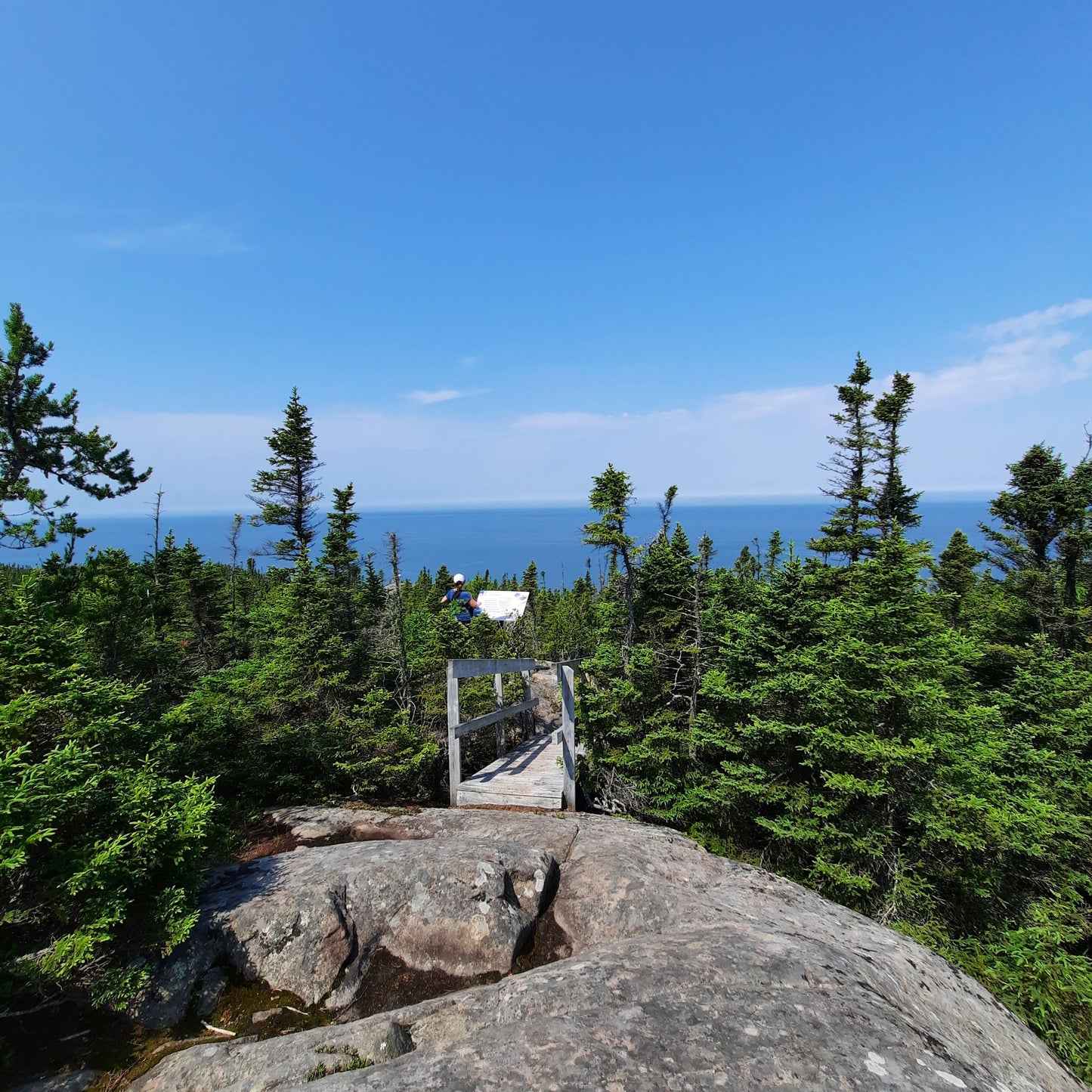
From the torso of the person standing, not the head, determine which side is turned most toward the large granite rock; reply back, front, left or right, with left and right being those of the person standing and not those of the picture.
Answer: back

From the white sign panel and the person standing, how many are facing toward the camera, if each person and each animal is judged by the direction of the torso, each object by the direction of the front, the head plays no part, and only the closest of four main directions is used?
1

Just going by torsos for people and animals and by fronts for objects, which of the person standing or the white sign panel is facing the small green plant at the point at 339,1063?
the white sign panel

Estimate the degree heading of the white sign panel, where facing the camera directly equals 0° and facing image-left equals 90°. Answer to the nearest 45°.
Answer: approximately 0°

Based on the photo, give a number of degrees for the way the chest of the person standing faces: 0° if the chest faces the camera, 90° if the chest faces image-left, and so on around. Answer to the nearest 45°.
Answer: approximately 180°

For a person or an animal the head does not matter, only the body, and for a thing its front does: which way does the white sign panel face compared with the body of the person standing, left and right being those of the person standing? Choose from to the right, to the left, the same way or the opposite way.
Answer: the opposite way

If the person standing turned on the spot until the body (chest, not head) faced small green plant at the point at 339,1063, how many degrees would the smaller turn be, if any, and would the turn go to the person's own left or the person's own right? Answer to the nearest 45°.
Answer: approximately 180°

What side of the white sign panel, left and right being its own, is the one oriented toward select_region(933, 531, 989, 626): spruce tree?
left

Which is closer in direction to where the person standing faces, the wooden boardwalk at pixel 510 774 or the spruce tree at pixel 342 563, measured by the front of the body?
the spruce tree

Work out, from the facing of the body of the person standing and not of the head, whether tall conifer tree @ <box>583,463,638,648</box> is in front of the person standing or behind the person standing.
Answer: behind
